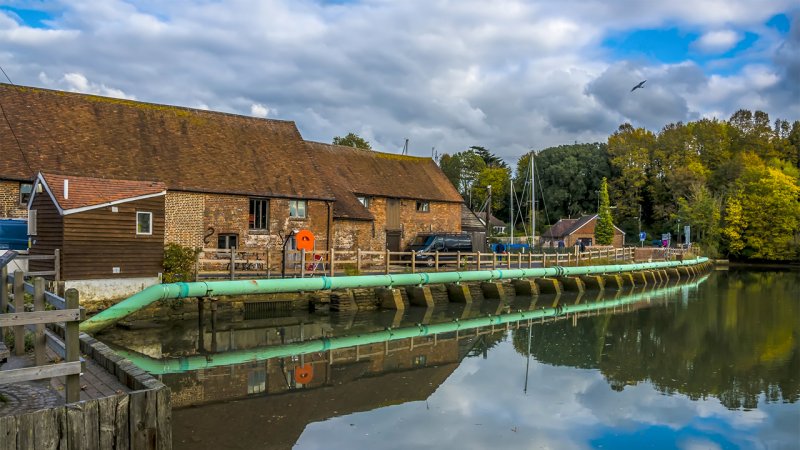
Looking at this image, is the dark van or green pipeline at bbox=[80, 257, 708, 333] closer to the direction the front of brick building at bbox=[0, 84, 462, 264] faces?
the green pipeline

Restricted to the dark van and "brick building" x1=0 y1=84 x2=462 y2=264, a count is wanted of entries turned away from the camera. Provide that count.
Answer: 0

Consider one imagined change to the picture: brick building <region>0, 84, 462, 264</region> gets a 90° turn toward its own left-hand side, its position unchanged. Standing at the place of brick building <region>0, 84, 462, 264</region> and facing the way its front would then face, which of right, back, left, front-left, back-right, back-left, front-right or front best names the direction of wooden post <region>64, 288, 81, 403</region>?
back-right

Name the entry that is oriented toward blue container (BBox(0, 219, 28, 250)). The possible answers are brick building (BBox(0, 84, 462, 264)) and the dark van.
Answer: the dark van

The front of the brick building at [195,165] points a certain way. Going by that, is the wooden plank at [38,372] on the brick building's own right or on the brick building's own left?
on the brick building's own right

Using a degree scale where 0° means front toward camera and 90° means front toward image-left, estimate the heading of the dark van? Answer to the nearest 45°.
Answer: approximately 45°

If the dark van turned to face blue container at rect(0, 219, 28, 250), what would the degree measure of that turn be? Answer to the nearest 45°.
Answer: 0° — it already faces it

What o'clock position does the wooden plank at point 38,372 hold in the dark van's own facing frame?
The wooden plank is roughly at 11 o'clock from the dark van.

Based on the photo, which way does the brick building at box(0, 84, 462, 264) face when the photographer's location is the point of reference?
facing the viewer and to the right of the viewer

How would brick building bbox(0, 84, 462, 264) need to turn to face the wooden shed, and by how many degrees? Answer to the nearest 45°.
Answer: approximately 45° to its right

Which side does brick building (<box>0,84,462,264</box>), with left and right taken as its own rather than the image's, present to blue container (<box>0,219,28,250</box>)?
right

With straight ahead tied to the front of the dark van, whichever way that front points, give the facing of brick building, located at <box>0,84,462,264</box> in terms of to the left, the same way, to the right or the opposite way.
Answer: to the left

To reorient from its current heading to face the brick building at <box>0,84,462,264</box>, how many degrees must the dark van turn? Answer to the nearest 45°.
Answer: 0° — it already faces it

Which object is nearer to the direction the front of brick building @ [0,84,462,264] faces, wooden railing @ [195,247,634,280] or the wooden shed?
the wooden railing

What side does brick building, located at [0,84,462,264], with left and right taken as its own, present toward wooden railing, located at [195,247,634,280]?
front

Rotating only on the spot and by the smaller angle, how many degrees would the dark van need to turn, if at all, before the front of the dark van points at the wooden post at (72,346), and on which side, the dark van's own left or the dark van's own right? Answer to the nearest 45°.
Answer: approximately 45° to the dark van's own left

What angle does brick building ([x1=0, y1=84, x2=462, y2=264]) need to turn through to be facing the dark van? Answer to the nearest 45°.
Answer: approximately 45° to its left

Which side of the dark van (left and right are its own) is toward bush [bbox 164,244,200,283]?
front
